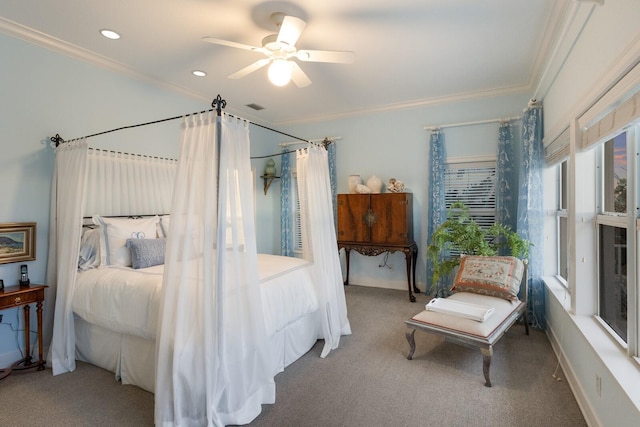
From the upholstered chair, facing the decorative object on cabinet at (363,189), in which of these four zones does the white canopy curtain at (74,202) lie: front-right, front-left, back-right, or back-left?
front-left

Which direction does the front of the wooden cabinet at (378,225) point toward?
toward the camera

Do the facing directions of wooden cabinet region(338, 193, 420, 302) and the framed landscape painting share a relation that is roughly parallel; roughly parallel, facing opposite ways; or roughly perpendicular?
roughly perpendicular

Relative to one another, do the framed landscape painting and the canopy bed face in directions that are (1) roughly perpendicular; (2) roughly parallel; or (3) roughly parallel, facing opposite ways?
roughly parallel

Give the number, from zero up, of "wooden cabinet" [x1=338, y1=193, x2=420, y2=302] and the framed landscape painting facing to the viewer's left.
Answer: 0

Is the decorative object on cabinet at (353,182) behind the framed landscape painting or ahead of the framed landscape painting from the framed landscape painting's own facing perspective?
ahead

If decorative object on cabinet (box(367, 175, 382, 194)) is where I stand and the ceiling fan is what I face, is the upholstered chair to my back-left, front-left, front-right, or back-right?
front-left

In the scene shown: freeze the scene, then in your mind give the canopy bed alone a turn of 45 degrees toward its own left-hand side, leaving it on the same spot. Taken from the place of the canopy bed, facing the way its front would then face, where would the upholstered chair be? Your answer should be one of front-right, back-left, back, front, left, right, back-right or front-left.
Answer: front

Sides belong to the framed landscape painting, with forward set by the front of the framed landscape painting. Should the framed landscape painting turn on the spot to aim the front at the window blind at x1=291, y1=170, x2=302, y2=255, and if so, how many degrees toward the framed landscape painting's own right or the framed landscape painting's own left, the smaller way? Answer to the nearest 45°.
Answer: approximately 45° to the framed landscape painting's own left

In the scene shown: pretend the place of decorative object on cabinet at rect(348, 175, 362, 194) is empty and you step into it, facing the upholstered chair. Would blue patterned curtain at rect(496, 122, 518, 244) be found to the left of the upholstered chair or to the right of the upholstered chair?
left

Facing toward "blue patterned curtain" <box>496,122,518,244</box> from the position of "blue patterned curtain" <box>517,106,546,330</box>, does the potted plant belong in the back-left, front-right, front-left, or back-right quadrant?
front-left

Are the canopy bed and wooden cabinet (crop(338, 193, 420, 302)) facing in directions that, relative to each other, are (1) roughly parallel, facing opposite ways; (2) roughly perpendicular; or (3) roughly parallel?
roughly perpendicular

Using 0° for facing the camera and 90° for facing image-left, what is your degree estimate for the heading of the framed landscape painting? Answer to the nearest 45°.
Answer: approximately 315°

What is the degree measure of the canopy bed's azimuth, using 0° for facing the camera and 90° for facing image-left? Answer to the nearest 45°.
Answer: approximately 315°

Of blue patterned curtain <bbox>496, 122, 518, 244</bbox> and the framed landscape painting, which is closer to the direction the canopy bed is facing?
the blue patterned curtain
